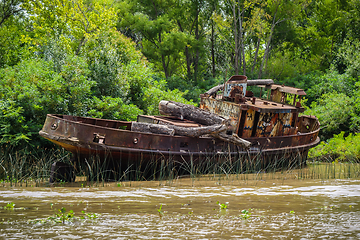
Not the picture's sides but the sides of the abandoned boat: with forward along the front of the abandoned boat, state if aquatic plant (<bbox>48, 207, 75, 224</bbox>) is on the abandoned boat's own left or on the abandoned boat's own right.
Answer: on the abandoned boat's own left

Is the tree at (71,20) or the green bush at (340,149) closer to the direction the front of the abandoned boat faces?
the tree

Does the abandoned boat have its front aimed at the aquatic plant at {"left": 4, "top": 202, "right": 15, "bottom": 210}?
no

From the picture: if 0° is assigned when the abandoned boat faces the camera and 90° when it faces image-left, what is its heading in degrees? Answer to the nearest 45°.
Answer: approximately 90°

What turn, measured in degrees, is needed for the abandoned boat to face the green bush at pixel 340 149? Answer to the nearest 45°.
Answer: approximately 135° to its right

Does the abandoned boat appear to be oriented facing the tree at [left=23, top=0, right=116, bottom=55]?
no

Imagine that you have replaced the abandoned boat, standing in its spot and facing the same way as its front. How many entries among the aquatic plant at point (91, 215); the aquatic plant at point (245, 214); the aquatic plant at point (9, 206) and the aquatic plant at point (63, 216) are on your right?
0

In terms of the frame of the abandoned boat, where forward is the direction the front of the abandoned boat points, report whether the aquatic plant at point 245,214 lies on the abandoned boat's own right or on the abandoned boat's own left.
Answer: on the abandoned boat's own left

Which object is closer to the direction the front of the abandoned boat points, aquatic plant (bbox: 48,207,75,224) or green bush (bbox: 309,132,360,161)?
the aquatic plant

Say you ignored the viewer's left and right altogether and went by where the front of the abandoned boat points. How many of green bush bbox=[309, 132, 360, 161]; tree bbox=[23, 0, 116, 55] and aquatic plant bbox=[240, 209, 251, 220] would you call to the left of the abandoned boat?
1

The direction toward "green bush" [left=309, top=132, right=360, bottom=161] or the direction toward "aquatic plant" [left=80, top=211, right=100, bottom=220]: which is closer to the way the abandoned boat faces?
the aquatic plant

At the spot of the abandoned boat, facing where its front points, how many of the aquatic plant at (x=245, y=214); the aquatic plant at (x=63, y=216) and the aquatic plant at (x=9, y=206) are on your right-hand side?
0
